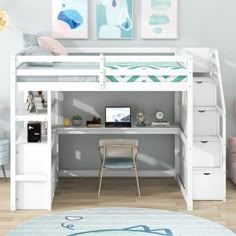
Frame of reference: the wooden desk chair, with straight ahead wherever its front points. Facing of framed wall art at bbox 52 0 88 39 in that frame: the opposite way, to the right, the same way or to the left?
the opposite way

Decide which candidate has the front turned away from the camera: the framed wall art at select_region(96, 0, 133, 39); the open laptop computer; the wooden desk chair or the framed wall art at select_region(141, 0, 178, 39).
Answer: the wooden desk chair

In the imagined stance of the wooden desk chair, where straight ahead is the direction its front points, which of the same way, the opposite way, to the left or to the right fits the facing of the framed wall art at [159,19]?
the opposite way

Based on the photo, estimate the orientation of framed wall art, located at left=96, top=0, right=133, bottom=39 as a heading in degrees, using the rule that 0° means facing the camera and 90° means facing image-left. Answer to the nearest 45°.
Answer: approximately 0°

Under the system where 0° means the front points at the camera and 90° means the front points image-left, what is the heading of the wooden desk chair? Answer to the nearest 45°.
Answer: approximately 180°

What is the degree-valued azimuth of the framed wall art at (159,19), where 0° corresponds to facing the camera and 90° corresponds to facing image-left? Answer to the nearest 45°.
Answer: approximately 0°
